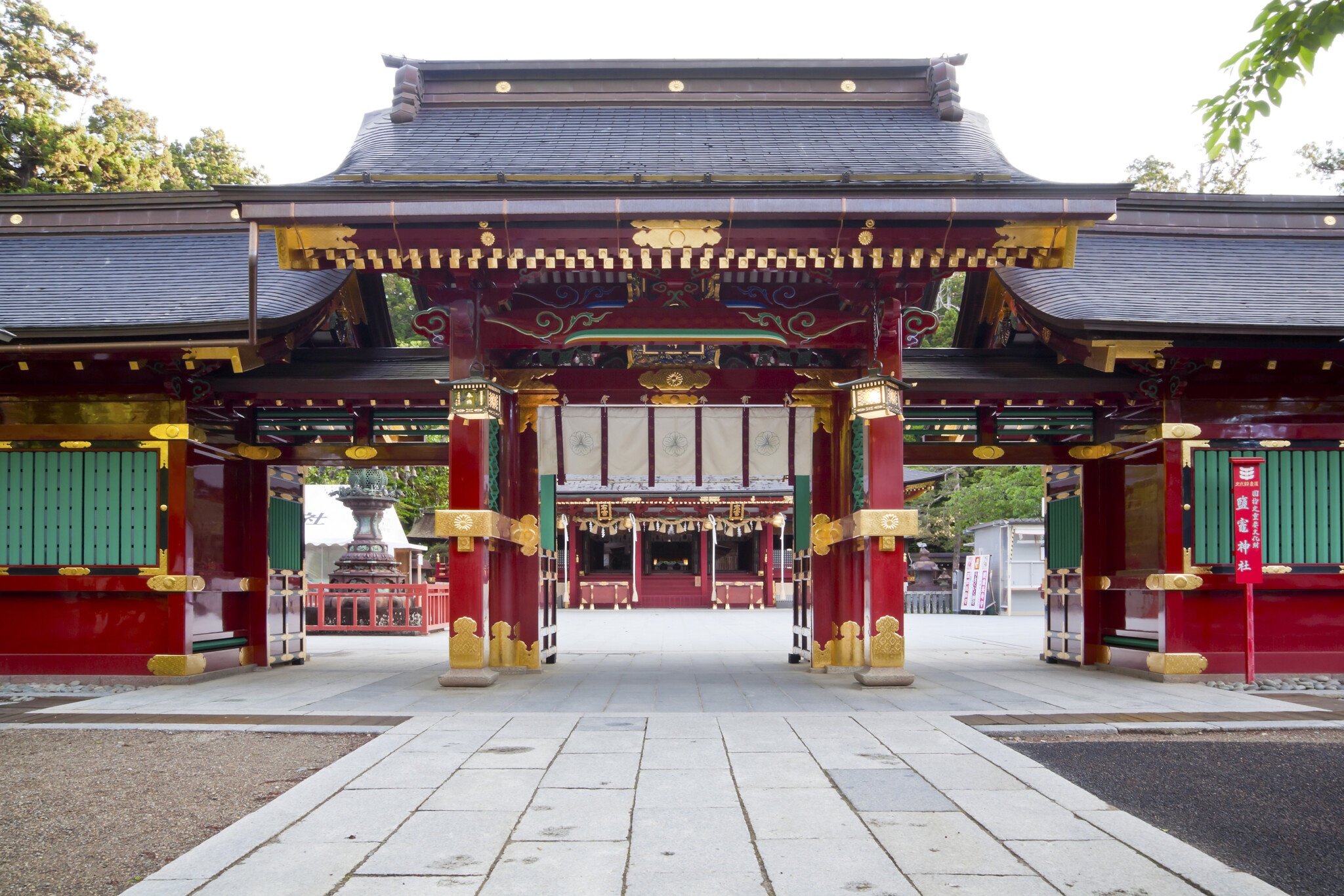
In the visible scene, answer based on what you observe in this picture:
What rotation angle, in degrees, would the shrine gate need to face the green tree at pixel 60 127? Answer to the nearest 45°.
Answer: approximately 135° to its right

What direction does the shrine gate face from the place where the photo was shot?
facing the viewer

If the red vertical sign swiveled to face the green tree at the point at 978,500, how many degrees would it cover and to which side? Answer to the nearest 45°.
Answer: approximately 180°

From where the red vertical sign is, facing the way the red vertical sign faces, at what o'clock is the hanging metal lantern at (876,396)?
The hanging metal lantern is roughly at 2 o'clock from the red vertical sign.

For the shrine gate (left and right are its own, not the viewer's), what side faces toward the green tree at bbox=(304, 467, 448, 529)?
back

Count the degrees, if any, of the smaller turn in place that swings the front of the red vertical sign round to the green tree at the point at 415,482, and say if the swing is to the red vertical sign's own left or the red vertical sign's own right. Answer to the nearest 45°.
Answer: approximately 135° to the red vertical sign's own right

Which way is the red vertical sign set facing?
toward the camera
